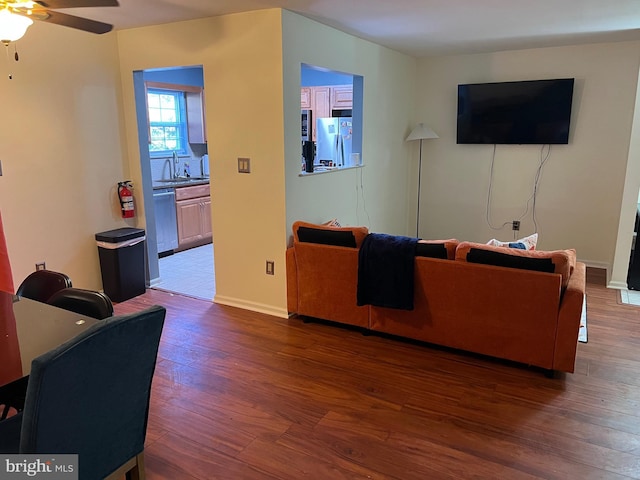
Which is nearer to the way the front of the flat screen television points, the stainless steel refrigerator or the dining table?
the dining table

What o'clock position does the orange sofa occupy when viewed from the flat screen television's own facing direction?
The orange sofa is roughly at 12 o'clock from the flat screen television.

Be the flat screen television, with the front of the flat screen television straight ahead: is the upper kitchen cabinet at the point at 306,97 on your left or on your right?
on your right

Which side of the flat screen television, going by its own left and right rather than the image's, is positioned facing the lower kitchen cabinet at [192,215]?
right

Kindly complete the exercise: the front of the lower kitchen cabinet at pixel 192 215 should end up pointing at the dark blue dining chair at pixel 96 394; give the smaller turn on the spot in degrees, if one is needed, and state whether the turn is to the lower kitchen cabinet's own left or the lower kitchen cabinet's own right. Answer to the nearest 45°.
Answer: approximately 45° to the lower kitchen cabinet's own right

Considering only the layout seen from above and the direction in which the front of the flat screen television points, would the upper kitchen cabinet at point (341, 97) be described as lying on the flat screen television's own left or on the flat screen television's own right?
on the flat screen television's own right

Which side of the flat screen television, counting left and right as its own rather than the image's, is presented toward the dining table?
front

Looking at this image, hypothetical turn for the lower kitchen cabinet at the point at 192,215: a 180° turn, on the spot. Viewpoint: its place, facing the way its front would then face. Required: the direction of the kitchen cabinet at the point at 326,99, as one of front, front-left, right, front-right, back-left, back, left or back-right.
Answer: back-right

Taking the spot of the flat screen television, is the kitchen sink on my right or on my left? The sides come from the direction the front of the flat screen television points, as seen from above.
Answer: on my right

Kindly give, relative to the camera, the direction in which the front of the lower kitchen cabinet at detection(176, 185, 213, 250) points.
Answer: facing the viewer and to the right of the viewer

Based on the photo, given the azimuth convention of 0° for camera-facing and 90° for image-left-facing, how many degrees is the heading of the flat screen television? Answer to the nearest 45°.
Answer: approximately 0°

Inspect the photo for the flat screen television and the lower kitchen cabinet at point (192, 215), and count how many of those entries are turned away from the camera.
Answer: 0

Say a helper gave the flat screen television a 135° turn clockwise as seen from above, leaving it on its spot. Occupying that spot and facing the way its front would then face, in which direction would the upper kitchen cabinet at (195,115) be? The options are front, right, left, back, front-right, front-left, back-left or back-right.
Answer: front-left

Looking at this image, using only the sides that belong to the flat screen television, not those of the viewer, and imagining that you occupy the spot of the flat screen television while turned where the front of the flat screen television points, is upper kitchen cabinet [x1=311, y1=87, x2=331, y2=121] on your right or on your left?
on your right
